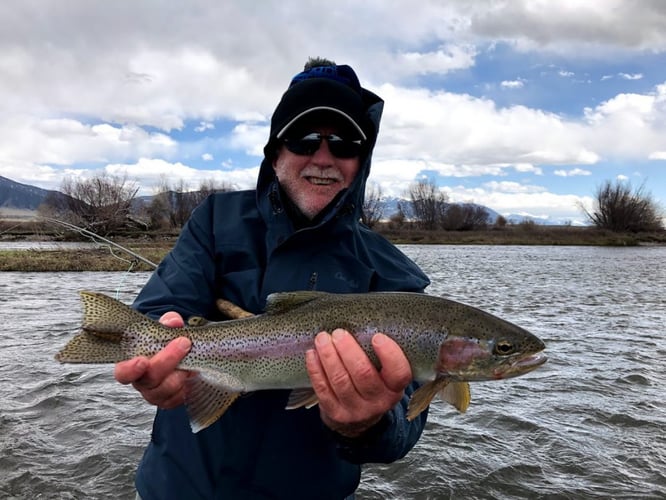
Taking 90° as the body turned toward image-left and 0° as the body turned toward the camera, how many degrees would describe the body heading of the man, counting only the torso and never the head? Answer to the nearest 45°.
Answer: approximately 0°

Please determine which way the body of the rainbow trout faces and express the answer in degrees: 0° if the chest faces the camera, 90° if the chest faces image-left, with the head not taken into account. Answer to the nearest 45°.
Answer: approximately 270°
